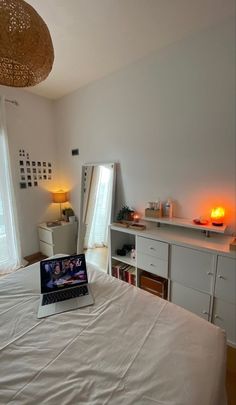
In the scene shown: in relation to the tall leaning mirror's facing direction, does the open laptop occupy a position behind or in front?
in front

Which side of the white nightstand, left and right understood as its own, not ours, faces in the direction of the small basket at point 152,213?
left

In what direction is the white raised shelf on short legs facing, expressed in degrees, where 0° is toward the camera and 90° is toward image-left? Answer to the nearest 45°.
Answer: approximately 45°

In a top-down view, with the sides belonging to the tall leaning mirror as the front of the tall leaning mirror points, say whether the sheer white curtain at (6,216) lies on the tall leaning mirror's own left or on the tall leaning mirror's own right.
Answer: on the tall leaning mirror's own right

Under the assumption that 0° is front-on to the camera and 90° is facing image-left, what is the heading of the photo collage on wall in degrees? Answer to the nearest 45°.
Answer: approximately 315°

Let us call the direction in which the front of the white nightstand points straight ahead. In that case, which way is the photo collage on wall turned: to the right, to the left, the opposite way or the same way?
to the left

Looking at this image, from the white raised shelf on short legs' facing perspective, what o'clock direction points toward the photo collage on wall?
The photo collage on wall is roughly at 2 o'clock from the white raised shelf on short legs.

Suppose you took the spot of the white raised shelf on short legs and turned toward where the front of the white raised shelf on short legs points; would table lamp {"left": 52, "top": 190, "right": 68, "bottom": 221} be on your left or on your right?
on your right

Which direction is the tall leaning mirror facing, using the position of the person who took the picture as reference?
facing the viewer and to the left of the viewer

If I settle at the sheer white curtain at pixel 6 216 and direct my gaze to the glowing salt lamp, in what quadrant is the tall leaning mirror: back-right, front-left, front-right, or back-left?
front-left

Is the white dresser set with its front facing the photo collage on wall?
no

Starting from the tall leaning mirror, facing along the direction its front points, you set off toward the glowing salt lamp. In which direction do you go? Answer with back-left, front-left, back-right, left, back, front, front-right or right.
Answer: left

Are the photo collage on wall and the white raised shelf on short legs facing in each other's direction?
no

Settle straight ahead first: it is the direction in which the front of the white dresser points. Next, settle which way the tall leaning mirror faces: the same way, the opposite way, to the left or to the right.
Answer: the same way

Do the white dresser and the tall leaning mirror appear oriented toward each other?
no

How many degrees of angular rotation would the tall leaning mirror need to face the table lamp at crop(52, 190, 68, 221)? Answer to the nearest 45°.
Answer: approximately 90° to its right

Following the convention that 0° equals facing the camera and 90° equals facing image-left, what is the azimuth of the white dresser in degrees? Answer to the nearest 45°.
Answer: approximately 45°

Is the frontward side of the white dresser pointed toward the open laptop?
yes

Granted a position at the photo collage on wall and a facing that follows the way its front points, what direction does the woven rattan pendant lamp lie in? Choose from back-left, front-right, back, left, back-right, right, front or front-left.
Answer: front-right

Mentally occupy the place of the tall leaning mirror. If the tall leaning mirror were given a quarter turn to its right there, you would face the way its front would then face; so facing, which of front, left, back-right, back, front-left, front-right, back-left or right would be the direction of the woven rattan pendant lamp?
back-left

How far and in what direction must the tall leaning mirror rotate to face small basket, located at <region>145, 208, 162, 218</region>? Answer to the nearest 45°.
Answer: approximately 90° to its left
